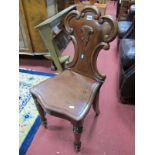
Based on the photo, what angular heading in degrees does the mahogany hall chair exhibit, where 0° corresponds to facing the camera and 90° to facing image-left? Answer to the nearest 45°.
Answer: approximately 45°
